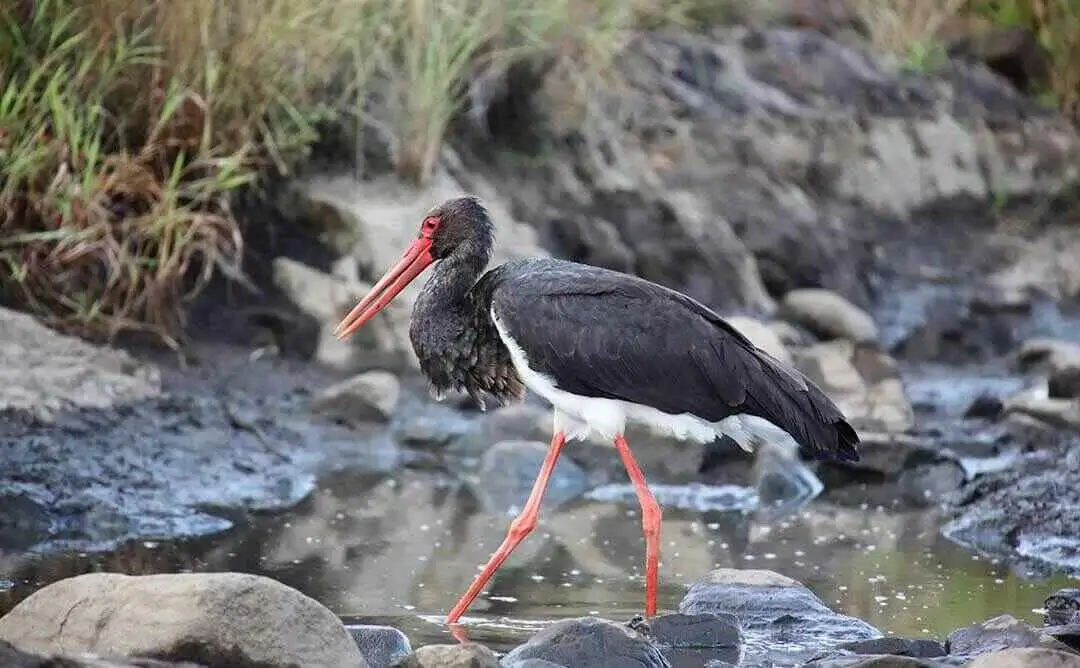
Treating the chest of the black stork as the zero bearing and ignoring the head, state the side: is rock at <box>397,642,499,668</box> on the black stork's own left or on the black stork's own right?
on the black stork's own left

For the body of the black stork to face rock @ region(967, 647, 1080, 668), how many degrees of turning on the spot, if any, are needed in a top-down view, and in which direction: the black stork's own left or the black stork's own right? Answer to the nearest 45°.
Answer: approximately 135° to the black stork's own left

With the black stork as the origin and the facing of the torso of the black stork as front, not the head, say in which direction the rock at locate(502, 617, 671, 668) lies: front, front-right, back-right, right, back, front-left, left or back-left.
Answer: left

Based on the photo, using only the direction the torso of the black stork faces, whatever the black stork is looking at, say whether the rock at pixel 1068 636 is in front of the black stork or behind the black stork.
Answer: behind

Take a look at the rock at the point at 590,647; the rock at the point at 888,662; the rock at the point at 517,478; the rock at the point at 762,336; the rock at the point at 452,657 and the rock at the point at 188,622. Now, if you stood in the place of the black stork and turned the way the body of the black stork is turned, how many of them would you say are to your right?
2

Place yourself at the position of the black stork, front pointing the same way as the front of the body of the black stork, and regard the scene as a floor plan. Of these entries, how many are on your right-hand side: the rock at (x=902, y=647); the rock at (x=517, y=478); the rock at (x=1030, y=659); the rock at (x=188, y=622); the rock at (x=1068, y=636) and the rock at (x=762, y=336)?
2

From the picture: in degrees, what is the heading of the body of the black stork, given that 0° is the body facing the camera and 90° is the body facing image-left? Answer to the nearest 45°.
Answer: approximately 90°

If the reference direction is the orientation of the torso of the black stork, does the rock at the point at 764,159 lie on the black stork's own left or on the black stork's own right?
on the black stork's own right

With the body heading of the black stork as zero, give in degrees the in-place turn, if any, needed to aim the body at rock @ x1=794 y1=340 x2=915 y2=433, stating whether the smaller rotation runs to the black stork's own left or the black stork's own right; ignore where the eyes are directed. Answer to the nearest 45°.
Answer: approximately 90° to the black stork's own right

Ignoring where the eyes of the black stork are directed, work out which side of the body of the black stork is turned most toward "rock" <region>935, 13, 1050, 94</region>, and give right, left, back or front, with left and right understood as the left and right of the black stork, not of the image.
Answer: right

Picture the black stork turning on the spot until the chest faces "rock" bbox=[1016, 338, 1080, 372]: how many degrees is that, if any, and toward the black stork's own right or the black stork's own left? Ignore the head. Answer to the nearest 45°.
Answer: approximately 135° to the black stork's own right

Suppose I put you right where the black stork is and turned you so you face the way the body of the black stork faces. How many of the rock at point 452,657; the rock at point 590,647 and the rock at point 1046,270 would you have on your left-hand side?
2

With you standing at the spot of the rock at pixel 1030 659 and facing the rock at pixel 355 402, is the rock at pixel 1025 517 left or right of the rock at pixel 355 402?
right

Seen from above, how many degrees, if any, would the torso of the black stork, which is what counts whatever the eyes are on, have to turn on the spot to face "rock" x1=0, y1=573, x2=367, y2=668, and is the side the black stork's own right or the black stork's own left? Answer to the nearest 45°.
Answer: approximately 45° to the black stork's own left

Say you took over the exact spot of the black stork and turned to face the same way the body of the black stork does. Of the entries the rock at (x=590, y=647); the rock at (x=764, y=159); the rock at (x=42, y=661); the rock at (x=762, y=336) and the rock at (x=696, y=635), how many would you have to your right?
2
